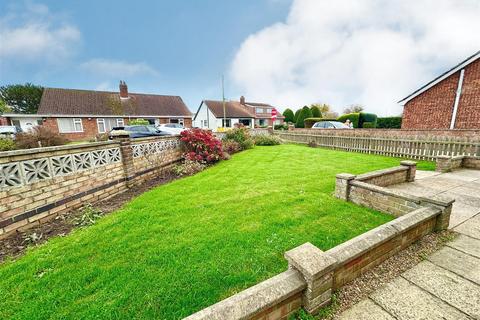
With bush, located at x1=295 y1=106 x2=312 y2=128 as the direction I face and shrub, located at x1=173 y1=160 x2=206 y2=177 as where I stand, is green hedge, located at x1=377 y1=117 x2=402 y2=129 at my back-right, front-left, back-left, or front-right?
front-right

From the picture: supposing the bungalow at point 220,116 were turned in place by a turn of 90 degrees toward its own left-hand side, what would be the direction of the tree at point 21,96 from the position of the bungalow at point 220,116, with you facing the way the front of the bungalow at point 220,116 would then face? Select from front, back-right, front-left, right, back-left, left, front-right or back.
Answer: back-left

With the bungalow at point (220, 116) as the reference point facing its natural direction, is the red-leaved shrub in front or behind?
in front

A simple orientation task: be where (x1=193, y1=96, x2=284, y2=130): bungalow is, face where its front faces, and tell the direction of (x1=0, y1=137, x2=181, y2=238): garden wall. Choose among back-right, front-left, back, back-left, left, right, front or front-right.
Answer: front-right

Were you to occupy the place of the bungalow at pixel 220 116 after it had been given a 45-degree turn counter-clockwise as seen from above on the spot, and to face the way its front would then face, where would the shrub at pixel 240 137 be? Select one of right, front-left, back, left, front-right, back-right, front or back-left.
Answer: right

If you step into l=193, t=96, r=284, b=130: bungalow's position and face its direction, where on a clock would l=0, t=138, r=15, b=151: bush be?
The bush is roughly at 2 o'clock from the bungalow.

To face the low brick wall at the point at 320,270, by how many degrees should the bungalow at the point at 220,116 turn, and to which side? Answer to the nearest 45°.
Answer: approximately 45° to its right

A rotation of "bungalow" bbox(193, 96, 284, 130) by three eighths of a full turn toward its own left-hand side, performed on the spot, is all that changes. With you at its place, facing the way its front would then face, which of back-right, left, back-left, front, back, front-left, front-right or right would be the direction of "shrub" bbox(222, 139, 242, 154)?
back

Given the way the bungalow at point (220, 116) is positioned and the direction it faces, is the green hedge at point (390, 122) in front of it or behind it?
in front

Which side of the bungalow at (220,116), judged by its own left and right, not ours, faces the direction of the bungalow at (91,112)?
right

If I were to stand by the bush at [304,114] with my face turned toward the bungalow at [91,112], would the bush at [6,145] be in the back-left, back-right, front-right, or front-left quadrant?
front-left

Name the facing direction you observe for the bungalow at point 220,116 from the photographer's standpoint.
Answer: facing the viewer and to the right of the viewer

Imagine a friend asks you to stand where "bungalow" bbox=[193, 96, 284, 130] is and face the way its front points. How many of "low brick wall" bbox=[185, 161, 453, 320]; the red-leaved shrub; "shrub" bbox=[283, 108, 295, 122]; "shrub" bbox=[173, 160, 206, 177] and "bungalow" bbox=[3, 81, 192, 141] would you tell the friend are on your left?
1
